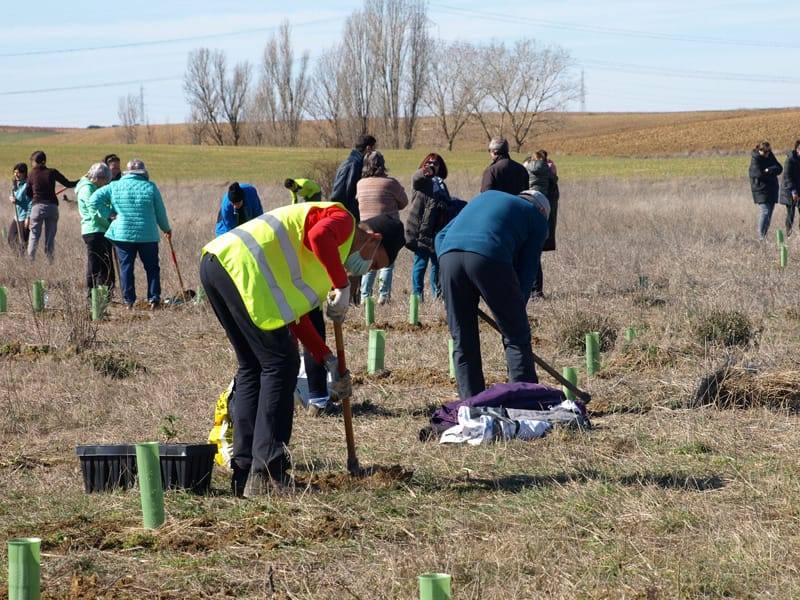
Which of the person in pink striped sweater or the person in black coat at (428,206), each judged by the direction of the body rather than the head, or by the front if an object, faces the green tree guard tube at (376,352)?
the person in black coat

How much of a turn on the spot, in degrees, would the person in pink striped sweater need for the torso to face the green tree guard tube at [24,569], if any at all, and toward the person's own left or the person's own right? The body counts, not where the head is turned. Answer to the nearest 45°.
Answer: approximately 180°

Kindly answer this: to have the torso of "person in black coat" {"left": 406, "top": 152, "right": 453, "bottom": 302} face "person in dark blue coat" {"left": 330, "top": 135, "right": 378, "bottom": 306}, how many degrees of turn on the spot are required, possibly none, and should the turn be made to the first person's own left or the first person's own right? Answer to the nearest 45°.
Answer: approximately 45° to the first person's own right

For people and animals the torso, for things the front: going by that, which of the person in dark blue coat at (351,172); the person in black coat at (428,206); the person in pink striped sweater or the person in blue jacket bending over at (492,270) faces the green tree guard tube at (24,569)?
the person in black coat at (428,206)

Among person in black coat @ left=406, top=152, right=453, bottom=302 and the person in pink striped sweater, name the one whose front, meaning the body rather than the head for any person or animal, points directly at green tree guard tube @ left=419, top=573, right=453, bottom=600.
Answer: the person in black coat

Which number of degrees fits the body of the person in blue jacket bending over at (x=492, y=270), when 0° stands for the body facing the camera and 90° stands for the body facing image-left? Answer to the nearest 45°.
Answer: approximately 225°

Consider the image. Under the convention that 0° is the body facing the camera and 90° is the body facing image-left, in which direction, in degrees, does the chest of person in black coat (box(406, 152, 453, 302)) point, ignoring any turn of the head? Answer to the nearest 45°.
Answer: approximately 0°

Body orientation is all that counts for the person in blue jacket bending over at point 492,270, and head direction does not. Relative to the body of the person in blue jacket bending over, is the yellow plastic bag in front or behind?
behind

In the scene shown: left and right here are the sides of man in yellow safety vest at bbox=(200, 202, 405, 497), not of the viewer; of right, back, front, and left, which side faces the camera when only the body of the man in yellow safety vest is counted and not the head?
right

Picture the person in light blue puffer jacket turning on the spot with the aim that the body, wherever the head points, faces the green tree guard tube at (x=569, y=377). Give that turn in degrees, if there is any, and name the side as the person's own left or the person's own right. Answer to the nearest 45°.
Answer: approximately 135° to the person's own right

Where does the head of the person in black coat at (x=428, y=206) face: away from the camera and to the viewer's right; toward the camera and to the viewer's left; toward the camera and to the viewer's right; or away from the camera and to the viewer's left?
toward the camera and to the viewer's left

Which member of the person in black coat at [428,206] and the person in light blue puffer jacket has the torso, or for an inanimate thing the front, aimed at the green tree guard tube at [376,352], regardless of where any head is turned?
the person in black coat

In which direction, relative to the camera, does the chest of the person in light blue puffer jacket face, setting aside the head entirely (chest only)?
away from the camera

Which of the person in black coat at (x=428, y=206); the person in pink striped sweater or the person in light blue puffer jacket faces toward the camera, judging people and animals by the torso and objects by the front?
the person in black coat
